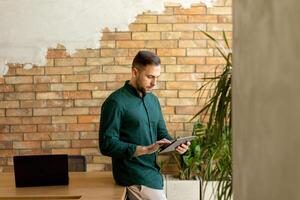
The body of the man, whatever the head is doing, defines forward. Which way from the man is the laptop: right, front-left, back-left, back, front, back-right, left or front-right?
back-right

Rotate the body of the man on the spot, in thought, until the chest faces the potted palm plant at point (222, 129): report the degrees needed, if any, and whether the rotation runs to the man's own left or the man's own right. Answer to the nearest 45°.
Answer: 0° — they already face it

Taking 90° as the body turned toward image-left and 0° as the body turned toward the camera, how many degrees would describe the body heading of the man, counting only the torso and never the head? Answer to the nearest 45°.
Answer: approximately 315°
